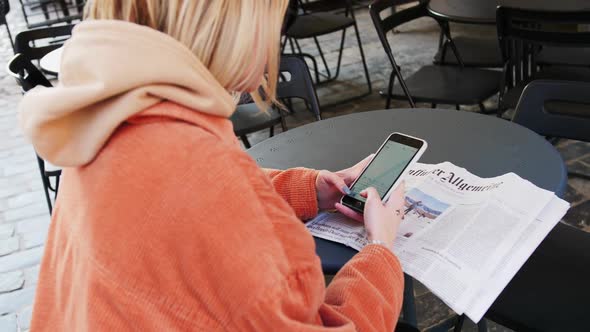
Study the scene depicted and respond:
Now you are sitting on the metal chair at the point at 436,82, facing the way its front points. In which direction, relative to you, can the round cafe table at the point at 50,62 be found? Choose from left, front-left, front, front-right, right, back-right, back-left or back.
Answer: back-right

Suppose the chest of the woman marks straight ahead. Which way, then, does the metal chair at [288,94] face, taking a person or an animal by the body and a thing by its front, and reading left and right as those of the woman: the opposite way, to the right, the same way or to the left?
the opposite way

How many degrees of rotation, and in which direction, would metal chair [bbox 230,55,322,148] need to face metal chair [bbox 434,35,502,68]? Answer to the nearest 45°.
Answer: approximately 180°

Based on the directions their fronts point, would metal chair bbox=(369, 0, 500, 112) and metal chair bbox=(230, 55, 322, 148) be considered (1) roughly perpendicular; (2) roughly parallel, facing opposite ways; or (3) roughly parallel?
roughly perpendicular

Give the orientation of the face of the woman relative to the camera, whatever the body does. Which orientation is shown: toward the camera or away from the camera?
away from the camera

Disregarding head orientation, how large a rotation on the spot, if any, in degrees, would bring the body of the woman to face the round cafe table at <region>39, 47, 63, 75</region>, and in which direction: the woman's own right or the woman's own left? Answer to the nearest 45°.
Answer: approximately 45° to the woman's own left

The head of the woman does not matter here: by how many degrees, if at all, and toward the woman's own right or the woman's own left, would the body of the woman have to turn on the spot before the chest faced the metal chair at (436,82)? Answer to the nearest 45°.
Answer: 0° — they already face it

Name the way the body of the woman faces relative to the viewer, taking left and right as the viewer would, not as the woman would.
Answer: facing away from the viewer and to the right of the viewer

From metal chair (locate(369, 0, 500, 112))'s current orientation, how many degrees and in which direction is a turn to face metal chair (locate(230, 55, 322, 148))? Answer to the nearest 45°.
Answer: approximately 90° to its right

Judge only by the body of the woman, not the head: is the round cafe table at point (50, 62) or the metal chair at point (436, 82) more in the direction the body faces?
the metal chair
